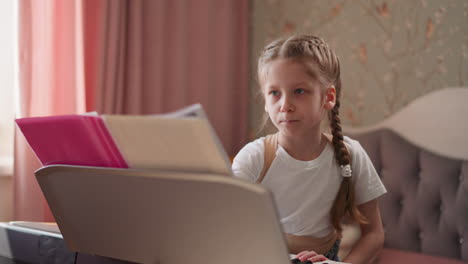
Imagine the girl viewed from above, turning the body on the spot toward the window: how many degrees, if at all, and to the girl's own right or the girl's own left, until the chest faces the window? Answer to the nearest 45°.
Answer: approximately 90° to the girl's own right

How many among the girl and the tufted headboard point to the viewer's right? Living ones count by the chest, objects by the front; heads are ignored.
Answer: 0

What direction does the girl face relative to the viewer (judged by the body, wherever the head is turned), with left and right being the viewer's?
facing the viewer and to the left of the viewer

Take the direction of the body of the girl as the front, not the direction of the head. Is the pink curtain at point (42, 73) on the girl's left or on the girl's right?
on the girl's right

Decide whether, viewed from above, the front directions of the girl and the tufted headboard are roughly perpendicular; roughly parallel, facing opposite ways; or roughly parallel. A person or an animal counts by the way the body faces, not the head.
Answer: roughly parallel

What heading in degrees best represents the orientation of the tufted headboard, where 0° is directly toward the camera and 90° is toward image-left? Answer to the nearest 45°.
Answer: approximately 45°

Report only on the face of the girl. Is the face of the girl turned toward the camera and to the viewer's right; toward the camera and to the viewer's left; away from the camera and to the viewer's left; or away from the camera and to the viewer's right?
toward the camera and to the viewer's left
